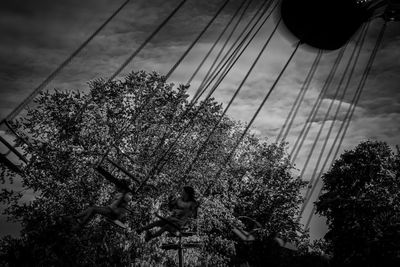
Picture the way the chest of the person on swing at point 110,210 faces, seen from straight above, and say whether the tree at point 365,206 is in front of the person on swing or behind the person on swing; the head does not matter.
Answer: behind

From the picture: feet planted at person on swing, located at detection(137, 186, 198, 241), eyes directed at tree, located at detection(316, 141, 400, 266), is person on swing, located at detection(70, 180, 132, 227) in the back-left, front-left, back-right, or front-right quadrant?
back-left

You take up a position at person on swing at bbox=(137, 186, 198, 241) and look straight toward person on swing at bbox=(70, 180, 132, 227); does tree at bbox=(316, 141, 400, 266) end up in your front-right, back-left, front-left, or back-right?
back-right

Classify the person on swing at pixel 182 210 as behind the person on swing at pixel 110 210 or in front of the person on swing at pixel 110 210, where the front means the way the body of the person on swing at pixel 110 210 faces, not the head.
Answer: behind

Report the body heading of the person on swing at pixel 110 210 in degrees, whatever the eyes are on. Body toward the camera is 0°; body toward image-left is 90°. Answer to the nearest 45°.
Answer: approximately 90°
